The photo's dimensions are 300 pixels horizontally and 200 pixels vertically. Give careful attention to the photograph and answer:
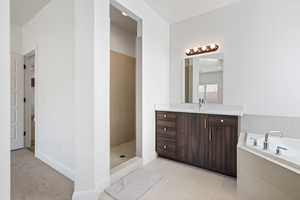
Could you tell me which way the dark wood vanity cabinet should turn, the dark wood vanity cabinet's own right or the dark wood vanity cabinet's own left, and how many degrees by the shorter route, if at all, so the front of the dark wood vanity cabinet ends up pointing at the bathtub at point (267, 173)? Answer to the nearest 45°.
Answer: approximately 90° to the dark wood vanity cabinet's own left

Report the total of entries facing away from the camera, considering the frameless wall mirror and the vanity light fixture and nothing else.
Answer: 0

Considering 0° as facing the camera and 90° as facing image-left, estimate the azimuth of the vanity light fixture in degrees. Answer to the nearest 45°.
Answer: approximately 45°

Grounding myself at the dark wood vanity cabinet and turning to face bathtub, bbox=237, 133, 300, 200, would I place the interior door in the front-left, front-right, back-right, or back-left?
back-right

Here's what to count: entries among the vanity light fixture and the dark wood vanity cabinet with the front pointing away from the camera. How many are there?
0

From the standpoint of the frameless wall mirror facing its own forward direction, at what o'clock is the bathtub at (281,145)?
The bathtub is roughly at 9 o'clock from the frameless wall mirror.

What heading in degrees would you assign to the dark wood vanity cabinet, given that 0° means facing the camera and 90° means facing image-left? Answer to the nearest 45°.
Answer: approximately 45°

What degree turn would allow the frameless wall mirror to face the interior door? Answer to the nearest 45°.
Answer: approximately 45° to its right
